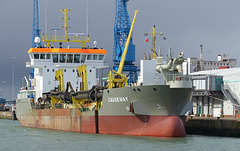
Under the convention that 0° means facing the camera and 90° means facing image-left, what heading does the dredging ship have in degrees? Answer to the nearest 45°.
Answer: approximately 315°
